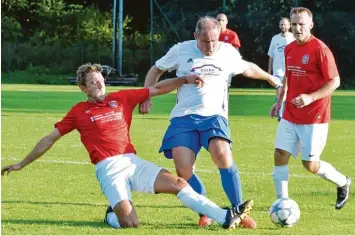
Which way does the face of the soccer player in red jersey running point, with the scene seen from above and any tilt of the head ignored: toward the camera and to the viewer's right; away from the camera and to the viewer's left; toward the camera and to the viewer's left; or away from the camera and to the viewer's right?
toward the camera and to the viewer's left

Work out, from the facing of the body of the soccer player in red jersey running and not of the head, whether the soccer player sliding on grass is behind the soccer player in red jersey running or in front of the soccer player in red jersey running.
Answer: in front

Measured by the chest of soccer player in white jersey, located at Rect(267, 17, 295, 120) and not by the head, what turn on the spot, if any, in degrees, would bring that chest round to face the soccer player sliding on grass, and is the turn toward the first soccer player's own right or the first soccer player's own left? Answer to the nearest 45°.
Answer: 0° — they already face them

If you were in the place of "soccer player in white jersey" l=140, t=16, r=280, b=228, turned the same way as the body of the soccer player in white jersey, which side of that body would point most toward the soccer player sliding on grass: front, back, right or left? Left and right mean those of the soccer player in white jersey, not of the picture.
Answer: right

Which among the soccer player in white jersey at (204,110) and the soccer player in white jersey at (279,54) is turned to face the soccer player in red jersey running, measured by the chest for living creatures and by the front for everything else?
the soccer player in white jersey at (279,54)

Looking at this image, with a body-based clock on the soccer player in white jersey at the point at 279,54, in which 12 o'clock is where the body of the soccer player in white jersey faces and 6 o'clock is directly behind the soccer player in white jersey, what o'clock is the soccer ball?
The soccer ball is roughly at 12 o'clock from the soccer player in white jersey.

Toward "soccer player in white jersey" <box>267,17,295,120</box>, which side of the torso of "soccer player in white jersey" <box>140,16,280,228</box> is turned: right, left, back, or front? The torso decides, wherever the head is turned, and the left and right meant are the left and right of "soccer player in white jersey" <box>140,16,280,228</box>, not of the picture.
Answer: back

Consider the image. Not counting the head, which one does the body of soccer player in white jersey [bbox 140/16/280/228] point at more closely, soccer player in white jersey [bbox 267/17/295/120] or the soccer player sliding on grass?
the soccer player sliding on grass

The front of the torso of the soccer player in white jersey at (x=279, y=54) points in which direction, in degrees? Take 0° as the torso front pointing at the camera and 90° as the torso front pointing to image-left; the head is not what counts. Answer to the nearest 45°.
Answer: approximately 0°

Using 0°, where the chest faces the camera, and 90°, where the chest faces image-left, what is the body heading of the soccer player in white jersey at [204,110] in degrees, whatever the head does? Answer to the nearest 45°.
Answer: approximately 0°

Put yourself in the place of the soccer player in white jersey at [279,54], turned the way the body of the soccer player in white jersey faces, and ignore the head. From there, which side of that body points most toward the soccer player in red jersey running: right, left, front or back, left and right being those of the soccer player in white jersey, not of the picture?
front
